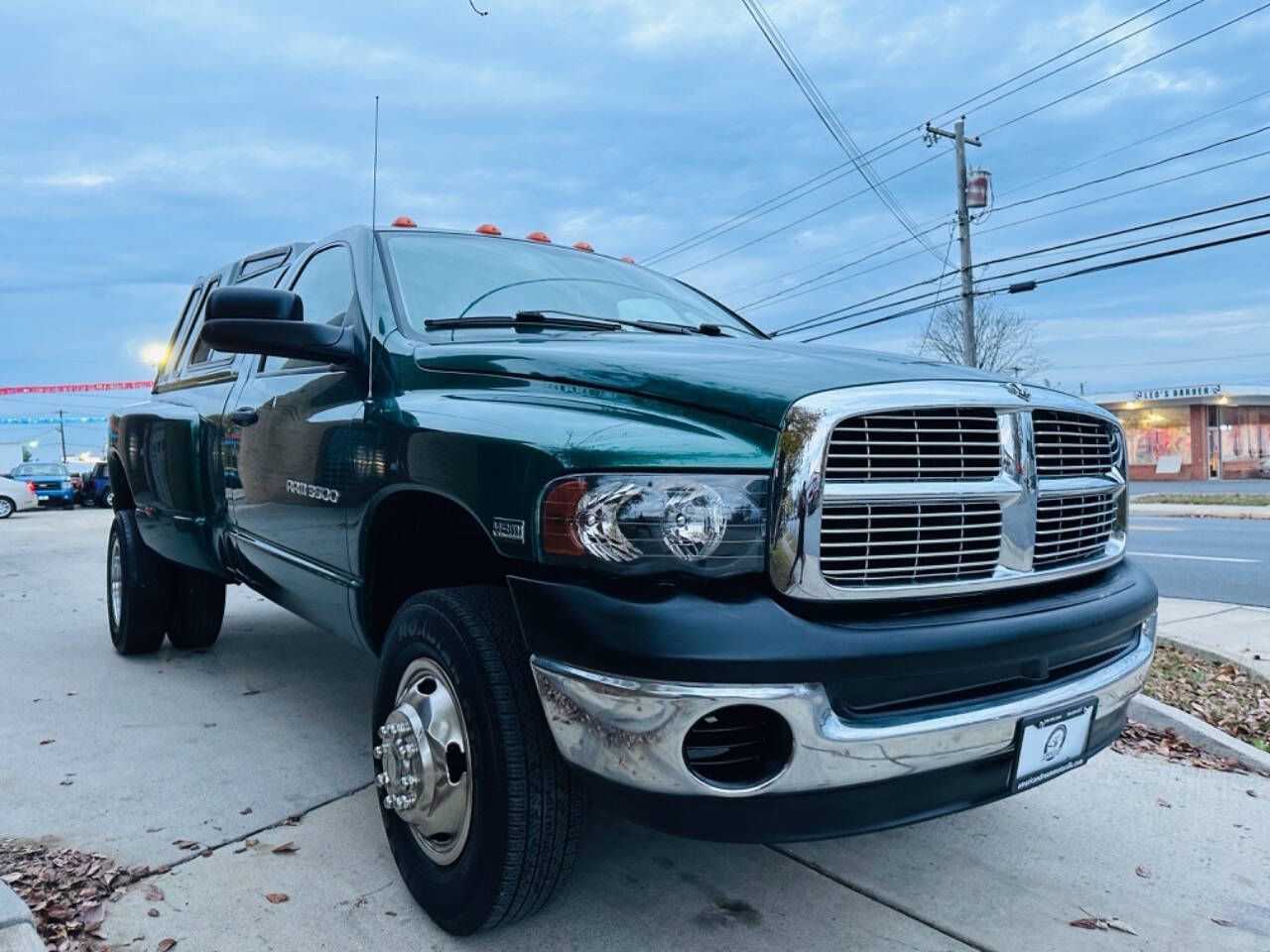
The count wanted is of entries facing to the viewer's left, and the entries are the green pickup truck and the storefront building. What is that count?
0

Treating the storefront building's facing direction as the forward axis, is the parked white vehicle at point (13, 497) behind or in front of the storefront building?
in front

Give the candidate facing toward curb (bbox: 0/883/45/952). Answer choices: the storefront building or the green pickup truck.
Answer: the storefront building

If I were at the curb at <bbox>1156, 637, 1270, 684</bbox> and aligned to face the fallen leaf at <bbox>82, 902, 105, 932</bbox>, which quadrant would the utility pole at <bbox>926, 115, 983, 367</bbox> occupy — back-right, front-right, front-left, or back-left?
back-right

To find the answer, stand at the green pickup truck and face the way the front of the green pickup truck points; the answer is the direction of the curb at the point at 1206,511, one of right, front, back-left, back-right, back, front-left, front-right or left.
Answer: left

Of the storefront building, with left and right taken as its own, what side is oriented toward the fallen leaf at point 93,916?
front

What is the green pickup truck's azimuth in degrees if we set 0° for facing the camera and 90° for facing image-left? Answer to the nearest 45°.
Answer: approximately 315°

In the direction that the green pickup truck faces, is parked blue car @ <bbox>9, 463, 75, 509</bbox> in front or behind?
behind

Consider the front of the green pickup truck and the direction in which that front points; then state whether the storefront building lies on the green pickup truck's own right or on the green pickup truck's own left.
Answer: on the green pickup truck's own left

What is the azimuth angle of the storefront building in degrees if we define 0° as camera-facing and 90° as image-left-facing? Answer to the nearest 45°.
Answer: approximately 0°

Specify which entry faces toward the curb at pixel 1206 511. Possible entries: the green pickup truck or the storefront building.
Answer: the storefront building

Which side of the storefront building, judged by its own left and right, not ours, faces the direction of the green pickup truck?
front
